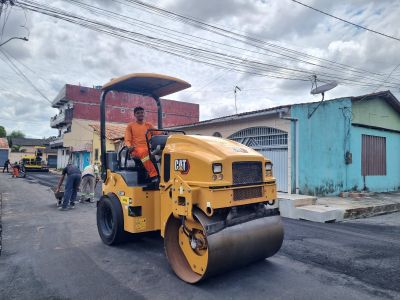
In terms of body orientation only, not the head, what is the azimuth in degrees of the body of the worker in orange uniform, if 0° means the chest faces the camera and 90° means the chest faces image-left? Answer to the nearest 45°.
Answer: approximately 315°

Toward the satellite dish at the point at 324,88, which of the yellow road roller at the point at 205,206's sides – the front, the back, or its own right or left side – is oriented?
left

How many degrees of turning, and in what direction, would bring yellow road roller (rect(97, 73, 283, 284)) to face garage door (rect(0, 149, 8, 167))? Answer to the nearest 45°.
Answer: approximately 180°

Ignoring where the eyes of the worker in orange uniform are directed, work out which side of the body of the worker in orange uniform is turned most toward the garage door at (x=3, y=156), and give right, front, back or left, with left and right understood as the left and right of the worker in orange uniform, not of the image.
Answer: back

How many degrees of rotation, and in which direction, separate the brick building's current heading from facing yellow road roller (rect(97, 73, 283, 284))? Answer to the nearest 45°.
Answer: approximately 45° to its left

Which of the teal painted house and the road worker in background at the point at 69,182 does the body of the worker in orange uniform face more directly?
the teal painted house

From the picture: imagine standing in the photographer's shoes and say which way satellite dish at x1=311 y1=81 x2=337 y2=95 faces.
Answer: facing to the left of the viewer

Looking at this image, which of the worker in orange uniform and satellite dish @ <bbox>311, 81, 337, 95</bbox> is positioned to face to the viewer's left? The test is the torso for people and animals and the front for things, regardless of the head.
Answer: the satellite dish
